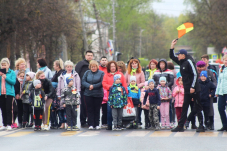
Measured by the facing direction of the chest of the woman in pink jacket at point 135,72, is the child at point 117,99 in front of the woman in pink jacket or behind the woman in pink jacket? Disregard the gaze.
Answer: in front

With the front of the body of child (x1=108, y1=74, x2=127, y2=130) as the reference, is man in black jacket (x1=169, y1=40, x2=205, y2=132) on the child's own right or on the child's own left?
on the child's own left

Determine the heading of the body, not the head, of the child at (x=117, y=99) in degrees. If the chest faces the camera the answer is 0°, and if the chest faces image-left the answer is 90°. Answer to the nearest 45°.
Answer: approximately 0°

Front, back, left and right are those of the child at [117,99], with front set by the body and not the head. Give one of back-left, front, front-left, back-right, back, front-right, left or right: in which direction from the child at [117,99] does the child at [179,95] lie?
left

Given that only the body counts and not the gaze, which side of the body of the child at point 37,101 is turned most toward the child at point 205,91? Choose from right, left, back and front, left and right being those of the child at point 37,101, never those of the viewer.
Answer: left

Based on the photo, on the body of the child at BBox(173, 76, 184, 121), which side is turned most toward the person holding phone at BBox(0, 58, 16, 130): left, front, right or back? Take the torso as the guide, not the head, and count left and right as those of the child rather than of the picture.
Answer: right

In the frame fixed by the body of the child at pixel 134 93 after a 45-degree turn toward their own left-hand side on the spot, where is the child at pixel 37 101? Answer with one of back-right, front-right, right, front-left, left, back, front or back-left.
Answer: back-right
